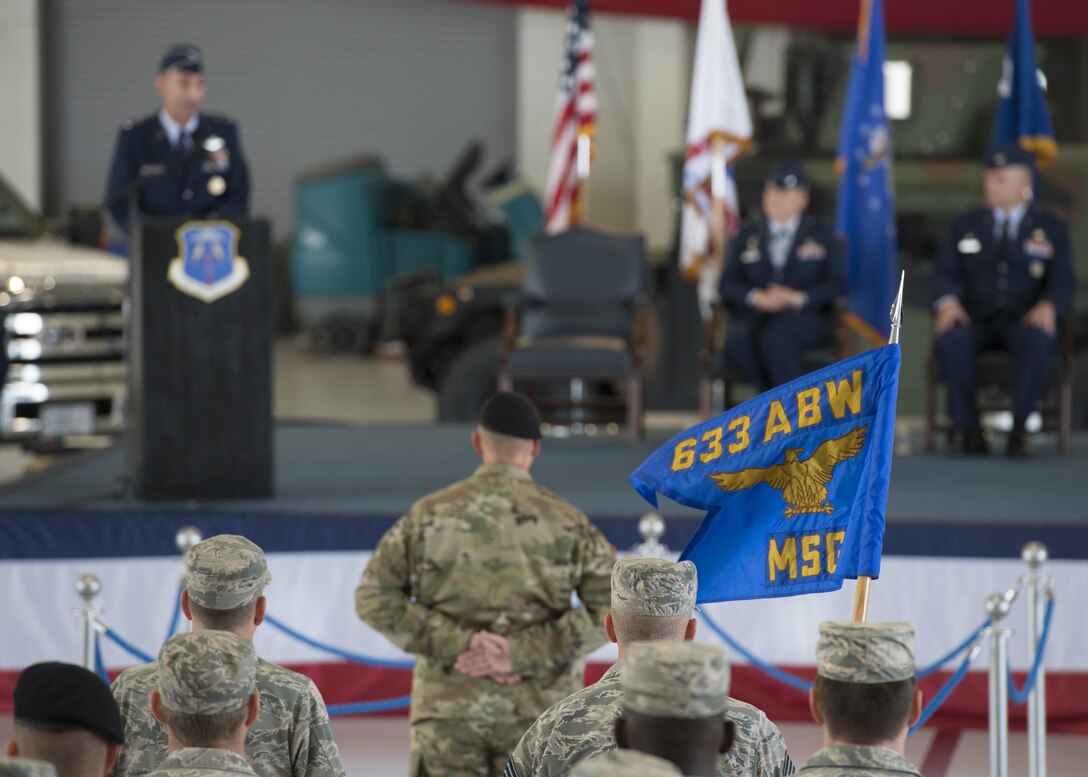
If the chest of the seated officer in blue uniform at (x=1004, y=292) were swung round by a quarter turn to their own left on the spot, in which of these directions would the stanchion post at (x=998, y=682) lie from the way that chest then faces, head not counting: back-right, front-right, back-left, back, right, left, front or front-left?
right

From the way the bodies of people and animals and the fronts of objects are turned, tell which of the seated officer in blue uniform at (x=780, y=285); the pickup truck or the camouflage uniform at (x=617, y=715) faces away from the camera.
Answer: the camouflage uniform

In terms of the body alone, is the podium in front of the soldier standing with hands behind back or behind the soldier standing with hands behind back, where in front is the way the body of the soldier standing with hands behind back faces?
in front

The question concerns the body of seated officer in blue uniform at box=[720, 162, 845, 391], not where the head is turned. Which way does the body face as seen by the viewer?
toward the camera

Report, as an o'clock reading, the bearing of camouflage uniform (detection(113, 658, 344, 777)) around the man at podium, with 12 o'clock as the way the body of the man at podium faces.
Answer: The camouflage uniform is roughly at 12 o'clock from the man at podium.

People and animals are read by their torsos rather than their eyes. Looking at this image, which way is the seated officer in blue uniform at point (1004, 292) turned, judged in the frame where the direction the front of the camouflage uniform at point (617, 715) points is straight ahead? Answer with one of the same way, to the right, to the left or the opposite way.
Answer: the opposite way

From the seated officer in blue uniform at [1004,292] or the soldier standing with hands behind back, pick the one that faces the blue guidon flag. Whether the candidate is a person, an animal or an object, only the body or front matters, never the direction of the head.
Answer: the seated officer in blue uniform

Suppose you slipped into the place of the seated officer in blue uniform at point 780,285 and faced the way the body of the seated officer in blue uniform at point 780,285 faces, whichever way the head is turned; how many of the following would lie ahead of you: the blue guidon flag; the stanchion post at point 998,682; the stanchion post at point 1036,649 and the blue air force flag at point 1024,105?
3

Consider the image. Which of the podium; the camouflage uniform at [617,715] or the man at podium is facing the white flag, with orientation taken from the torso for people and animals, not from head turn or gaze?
the camouflage uniform

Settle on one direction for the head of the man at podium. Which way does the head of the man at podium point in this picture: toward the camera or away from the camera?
toward the camera

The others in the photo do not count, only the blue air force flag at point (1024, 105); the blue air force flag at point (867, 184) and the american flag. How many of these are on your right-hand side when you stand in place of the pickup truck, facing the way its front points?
0

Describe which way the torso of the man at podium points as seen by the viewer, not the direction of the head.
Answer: toward the camera

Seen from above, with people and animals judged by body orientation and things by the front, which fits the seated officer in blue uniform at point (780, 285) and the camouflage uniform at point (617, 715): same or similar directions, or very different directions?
very different directions

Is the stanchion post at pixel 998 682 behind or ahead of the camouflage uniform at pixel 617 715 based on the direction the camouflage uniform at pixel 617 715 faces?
ahead

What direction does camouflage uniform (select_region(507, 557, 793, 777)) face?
away from the camera

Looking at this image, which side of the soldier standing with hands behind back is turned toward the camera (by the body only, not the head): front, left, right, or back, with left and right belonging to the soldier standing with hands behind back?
back

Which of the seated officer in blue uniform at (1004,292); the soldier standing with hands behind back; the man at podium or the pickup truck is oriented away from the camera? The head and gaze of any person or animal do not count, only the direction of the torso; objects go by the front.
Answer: the soldier standing with hands behind back

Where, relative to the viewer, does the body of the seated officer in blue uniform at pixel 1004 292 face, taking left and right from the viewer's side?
facing the viewer

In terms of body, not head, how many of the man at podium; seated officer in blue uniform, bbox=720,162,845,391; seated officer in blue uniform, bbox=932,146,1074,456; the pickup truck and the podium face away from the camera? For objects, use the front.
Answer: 0

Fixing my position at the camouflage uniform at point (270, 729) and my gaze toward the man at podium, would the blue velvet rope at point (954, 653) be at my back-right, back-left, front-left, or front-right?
front-right

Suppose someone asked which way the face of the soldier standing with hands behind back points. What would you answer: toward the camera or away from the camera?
away from the camera
